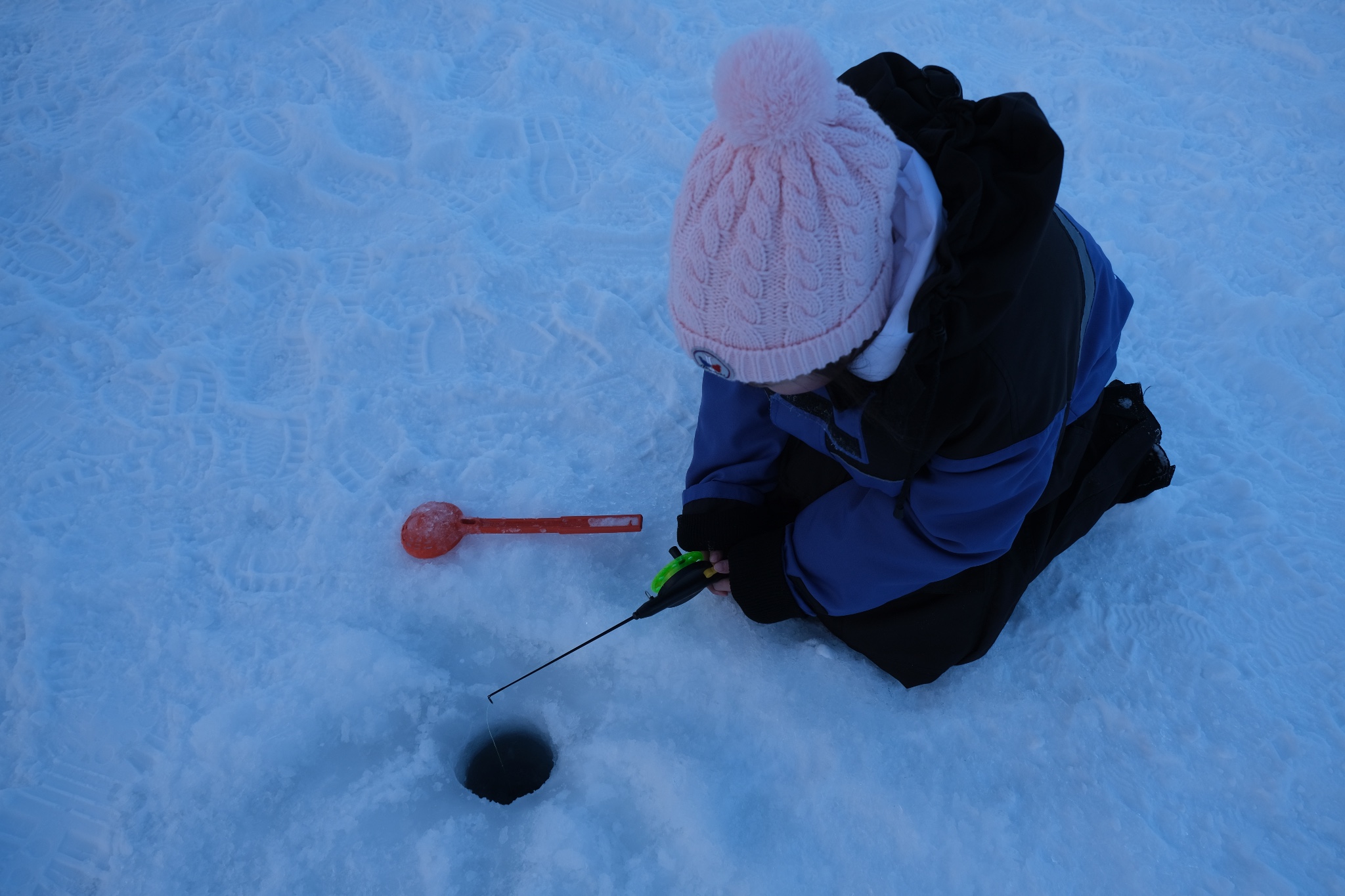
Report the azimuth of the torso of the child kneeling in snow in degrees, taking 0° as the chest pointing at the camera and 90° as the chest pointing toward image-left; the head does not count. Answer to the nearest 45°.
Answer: approximately 45°
